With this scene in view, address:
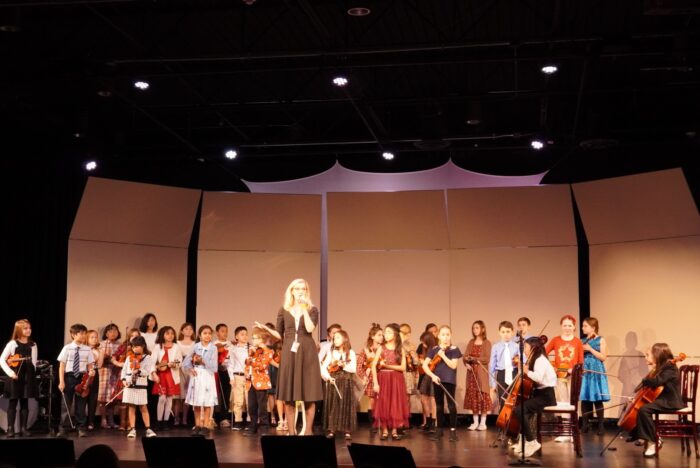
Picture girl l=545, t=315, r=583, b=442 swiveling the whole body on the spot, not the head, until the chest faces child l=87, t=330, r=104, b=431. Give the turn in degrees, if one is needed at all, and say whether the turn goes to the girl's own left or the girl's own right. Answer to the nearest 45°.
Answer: approximately 90° to the girl's own right

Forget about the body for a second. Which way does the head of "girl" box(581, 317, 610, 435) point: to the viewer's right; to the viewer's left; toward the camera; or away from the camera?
to the viewer's left

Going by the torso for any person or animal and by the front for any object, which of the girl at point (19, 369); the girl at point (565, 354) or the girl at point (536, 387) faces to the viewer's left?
the girl at point (536, 387)

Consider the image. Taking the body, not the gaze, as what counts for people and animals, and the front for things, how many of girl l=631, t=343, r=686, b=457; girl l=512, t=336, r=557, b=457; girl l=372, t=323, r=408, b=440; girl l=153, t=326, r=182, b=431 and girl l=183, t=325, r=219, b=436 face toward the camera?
3

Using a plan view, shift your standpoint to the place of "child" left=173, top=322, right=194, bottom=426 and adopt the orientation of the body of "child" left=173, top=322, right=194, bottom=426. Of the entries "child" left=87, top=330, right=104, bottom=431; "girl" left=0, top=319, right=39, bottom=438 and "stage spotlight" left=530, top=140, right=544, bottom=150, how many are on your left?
1
